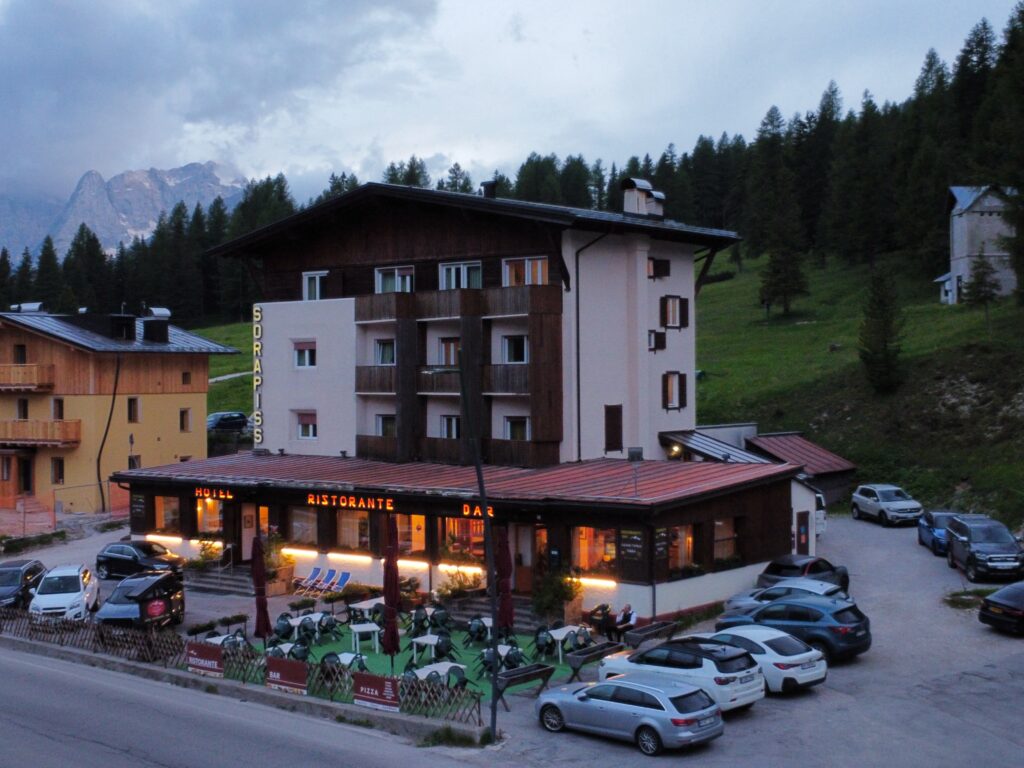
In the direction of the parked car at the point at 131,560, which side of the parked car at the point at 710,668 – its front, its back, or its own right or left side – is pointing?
front

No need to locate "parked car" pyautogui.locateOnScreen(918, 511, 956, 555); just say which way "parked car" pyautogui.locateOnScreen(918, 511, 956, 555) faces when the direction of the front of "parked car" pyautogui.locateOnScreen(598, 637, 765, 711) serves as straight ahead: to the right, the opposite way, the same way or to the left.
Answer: the opposite way

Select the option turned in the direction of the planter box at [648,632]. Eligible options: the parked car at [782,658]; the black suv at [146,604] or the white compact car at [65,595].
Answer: the parked car

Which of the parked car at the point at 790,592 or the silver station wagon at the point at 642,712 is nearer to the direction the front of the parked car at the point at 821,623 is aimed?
the parked car

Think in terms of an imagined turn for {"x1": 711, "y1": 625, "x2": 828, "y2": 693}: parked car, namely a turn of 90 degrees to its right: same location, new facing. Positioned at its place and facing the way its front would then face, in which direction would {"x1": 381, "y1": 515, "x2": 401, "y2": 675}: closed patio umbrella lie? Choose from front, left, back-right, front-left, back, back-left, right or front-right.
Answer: back-left

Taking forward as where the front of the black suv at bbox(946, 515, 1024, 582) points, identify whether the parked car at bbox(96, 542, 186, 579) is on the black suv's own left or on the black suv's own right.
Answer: on the black suv's own right

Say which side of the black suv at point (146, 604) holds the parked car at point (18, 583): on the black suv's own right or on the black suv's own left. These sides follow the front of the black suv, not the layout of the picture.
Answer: on the black suv's own right

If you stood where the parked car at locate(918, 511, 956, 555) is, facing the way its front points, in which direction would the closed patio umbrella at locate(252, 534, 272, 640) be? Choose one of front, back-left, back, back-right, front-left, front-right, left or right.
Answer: right

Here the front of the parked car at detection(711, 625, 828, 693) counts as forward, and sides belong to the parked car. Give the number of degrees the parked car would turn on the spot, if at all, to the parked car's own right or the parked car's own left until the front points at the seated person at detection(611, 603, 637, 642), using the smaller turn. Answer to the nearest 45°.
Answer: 0° — it already faces them

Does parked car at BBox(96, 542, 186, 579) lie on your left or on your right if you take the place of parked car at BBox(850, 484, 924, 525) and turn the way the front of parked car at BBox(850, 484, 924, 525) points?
on your right

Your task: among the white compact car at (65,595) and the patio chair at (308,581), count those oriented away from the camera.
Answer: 0
